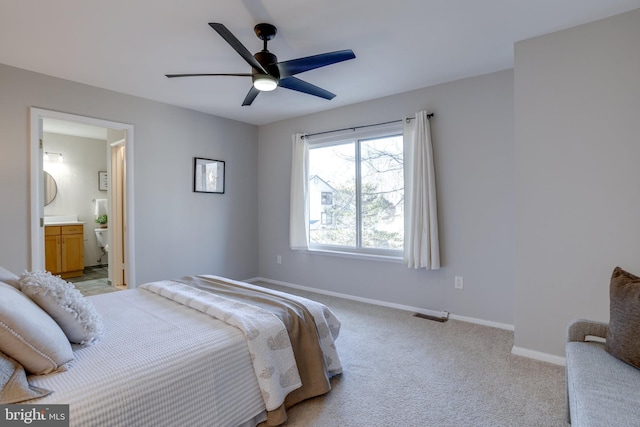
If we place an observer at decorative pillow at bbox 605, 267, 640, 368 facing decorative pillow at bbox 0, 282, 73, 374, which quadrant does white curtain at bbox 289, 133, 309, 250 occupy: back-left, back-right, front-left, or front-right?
front-right

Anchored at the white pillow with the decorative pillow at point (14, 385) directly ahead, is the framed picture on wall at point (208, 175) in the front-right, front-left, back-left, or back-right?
back-left

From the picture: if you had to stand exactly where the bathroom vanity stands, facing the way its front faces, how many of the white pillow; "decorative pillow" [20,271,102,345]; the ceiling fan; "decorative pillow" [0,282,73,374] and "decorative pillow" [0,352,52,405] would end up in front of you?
5

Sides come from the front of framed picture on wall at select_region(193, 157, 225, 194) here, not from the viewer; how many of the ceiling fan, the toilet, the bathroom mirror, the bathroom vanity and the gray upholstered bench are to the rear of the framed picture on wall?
3

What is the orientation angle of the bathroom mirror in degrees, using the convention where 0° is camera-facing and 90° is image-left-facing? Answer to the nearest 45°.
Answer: approximately 0°

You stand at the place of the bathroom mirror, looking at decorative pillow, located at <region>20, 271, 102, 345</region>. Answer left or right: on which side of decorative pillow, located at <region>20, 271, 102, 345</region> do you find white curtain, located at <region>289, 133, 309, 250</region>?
left

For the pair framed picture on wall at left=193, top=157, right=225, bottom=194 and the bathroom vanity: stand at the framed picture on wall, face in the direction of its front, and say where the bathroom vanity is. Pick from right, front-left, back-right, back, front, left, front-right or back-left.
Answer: back

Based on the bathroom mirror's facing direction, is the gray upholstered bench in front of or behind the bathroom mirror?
in front

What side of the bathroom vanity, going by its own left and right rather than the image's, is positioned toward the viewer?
front

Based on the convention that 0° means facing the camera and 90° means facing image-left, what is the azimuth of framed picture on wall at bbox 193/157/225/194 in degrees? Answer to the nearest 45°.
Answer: approximately 315°

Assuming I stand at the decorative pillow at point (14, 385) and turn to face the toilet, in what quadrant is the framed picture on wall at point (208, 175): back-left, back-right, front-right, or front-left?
front-right

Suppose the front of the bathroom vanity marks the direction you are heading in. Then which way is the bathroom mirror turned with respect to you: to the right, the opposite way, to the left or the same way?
the same way

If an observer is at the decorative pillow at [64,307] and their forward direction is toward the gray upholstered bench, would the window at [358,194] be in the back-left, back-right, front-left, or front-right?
front-left

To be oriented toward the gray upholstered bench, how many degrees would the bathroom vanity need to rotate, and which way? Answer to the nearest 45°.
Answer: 0° — it already faces it
